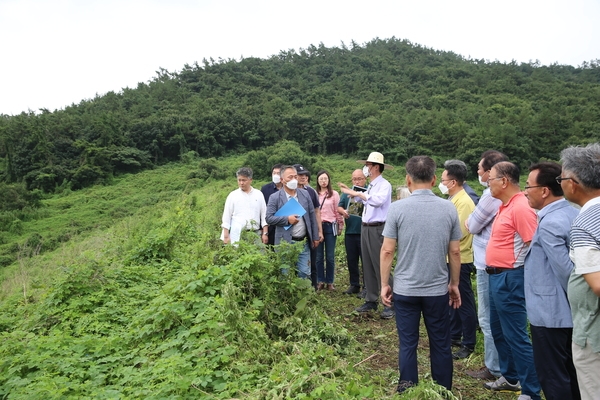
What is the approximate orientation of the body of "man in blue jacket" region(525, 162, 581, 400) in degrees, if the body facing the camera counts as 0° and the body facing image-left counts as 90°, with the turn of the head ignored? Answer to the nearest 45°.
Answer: approximately 90°

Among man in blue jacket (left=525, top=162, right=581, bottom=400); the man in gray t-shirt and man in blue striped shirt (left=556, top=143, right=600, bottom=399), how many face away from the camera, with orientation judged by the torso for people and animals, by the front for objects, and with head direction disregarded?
1

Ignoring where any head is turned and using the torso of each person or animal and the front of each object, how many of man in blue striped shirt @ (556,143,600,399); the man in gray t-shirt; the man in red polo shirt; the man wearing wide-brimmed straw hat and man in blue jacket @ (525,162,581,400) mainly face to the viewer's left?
4

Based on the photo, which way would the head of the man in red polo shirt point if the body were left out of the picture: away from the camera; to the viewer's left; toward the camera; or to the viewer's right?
to the viewer's left

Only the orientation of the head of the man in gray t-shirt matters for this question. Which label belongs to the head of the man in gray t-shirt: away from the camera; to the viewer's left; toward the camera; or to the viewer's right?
away from the camera

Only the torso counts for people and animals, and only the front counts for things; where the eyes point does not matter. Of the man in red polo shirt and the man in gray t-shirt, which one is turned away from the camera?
the man in gray t-shirt

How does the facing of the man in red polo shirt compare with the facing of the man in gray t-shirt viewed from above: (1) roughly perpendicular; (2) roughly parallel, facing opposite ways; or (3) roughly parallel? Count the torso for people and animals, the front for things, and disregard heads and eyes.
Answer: roughly perpendicular

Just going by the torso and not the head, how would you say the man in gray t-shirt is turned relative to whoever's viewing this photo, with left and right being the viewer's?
facing away from the viewer

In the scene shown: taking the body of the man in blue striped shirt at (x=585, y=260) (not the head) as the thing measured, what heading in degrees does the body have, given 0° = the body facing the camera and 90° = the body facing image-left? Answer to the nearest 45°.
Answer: approximately 90°

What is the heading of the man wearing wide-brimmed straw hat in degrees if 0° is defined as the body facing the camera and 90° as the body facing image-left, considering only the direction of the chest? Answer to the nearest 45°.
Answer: approximately 90°

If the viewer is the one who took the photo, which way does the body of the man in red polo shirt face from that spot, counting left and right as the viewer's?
facing to the left of the viewer

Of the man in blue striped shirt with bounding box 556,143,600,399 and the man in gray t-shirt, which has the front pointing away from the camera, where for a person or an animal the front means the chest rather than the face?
the man in gray t-shirt

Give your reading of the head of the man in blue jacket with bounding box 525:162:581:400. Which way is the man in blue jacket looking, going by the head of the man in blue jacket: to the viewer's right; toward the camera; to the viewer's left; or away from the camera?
to the viewer's left

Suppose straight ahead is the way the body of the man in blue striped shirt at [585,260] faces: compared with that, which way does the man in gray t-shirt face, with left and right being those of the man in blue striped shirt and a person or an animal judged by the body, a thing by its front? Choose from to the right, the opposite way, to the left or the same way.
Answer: to the right

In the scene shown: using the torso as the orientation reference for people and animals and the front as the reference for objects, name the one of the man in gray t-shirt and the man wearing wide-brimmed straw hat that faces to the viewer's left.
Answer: the man wearing wide-brimmed straw hat
